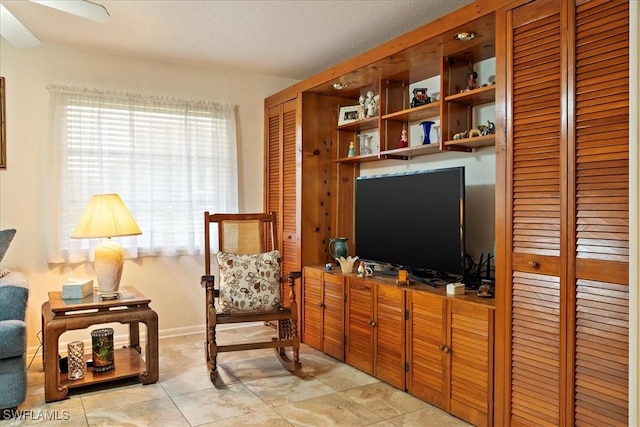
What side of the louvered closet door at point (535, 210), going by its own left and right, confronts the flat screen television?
right

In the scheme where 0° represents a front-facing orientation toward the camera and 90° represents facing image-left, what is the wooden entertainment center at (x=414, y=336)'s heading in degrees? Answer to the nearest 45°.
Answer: approximately 45°
